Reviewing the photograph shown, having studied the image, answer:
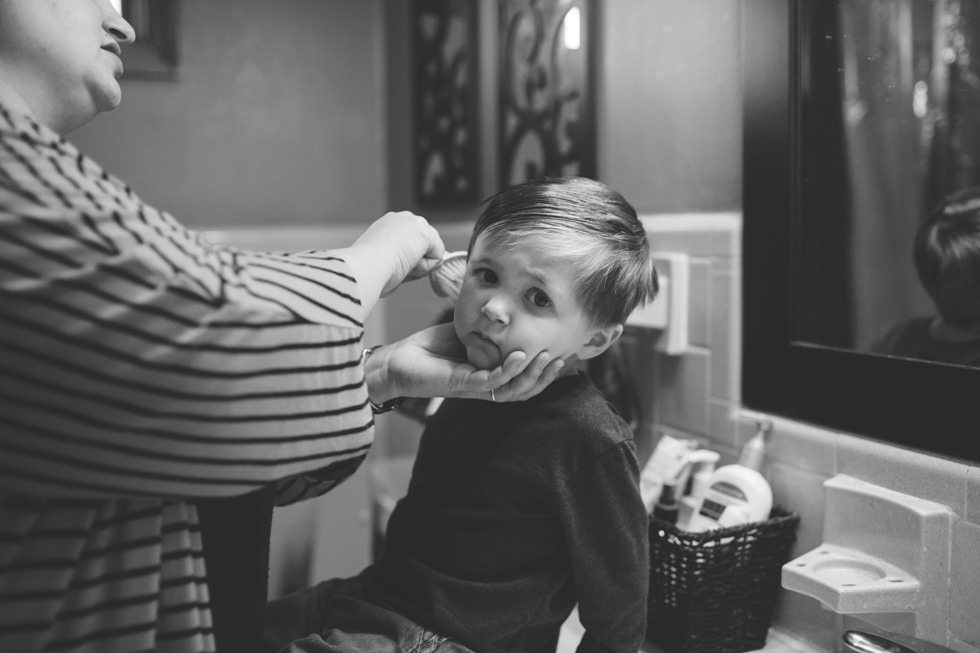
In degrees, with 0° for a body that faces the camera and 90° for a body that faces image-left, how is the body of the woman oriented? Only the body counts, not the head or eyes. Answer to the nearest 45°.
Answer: approximately 270°

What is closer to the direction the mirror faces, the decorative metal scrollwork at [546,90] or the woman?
the woman

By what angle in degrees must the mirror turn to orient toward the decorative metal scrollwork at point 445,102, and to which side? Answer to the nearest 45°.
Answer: approximately 90° to its right

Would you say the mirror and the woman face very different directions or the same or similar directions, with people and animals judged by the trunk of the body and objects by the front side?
very different directions

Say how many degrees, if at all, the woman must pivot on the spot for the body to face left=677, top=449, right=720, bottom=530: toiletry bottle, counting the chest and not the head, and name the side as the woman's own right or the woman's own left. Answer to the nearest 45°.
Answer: approximately 45° to the woman's own left

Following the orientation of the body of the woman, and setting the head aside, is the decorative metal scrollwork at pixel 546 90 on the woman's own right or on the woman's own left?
on the woman's own left

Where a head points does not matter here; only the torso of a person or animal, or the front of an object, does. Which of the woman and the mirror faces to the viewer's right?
the woman

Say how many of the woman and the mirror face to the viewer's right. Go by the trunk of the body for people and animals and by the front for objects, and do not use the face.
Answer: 1

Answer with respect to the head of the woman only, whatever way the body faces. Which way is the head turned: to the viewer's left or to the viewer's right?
to the viewer's right

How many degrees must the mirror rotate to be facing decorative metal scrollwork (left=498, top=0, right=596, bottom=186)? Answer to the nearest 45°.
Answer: approximately 90° to its right

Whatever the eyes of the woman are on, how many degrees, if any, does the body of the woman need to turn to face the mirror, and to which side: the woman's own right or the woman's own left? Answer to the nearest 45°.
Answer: approximately 45° to the woman's own left

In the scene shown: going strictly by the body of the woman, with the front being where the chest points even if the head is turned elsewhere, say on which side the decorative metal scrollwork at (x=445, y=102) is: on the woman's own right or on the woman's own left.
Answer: on the woman's own left
